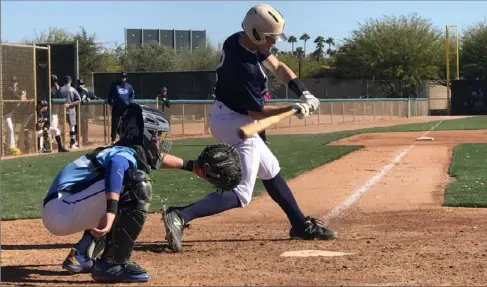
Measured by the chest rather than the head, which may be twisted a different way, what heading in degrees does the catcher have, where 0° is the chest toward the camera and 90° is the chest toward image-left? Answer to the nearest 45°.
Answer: approximately 270°

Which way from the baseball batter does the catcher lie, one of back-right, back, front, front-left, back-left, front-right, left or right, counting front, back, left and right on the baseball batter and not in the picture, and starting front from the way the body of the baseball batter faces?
back-right

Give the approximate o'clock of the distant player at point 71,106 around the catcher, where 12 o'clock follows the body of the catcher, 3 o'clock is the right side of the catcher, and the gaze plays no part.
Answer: The distant player is roughly at 9 o'clock from the catcher.

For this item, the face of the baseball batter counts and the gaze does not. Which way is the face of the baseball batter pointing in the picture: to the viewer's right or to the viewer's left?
to the viewer's right

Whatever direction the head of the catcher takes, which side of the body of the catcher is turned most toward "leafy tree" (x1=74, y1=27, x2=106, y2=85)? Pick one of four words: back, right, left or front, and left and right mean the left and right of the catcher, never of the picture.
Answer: left
